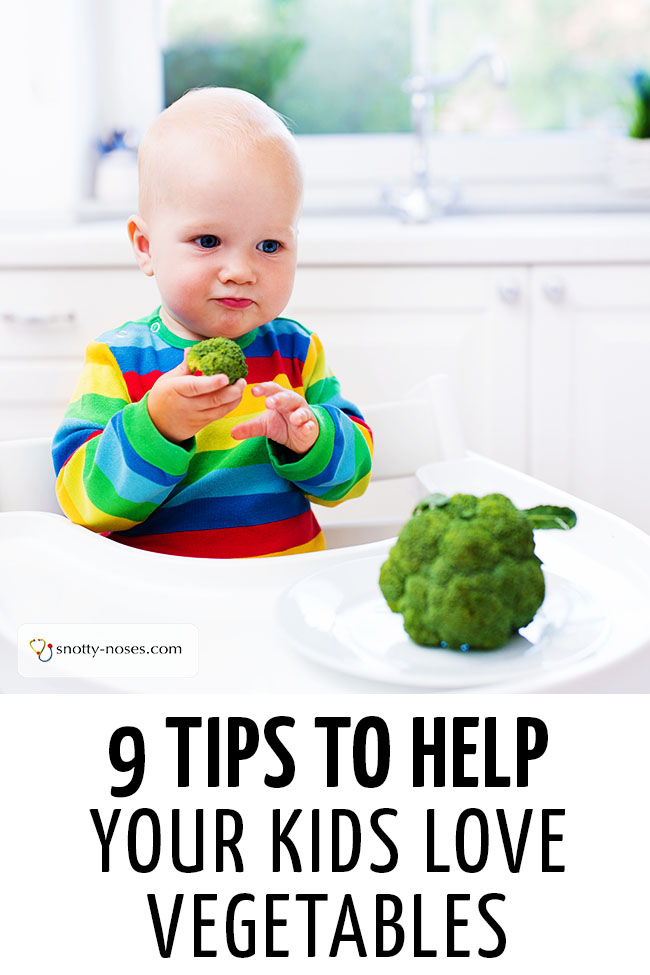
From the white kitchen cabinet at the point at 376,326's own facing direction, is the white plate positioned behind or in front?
in front

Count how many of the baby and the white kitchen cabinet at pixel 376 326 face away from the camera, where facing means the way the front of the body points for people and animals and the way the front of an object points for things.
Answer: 0

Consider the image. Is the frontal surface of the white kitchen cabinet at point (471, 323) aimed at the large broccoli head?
yes

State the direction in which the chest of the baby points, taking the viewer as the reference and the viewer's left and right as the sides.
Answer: facing the viewer and to the right of the viewer

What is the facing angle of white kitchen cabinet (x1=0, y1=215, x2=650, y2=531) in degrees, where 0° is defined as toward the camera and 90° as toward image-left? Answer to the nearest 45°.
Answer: approximately 0°

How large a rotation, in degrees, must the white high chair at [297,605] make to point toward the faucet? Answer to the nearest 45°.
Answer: approximately 135° to its left

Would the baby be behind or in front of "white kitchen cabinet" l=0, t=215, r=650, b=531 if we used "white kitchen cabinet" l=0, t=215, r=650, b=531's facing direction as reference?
in front

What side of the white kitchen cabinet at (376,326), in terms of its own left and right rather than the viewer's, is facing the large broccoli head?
front

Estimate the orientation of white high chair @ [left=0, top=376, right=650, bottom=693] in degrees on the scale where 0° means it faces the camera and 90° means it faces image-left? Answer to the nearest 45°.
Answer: approximately 315°
